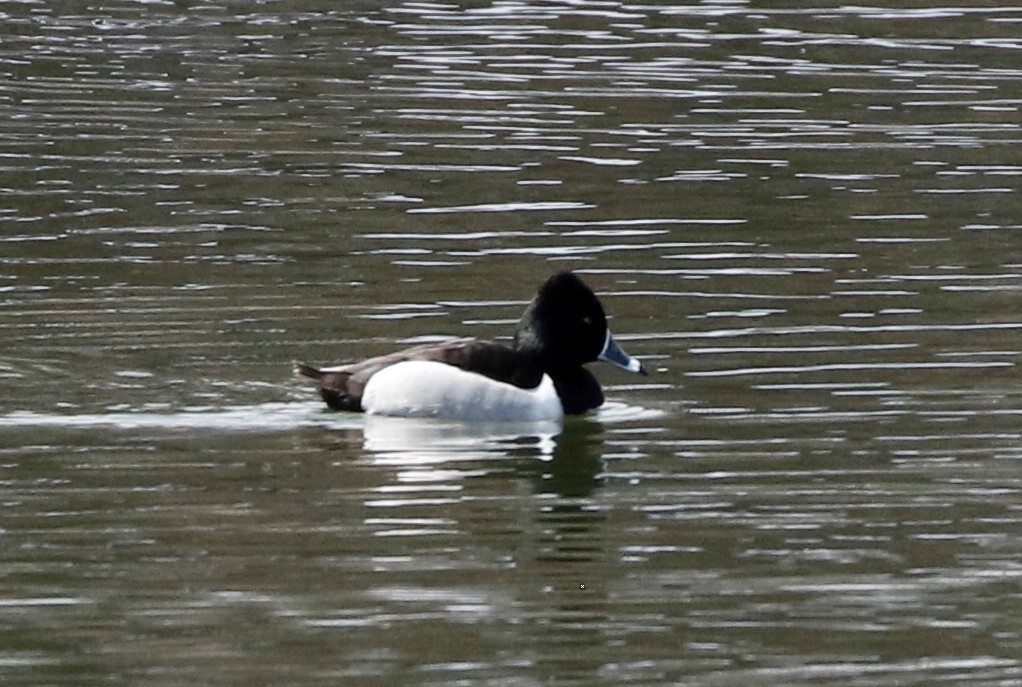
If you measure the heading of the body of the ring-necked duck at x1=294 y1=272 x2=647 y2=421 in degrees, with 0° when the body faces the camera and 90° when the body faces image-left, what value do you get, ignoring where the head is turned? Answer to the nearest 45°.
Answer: approximately 270°
